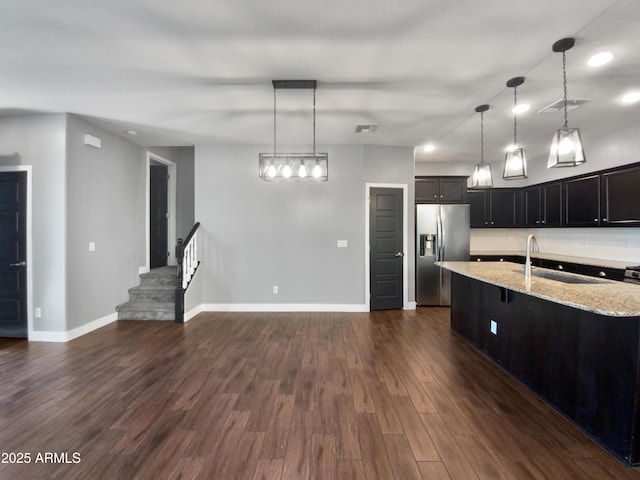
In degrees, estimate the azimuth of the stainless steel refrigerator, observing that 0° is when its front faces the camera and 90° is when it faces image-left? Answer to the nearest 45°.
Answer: approximately 0°

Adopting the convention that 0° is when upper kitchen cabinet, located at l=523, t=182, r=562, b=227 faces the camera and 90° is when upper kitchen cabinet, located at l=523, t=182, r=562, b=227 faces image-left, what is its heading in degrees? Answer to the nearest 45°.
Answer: approximately 45°

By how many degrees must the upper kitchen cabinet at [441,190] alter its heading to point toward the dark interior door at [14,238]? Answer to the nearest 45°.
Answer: approximately 45° to its right

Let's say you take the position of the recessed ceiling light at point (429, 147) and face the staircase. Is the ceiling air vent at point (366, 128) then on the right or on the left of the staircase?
left

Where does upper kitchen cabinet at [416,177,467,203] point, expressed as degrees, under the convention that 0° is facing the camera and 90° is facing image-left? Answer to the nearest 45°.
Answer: approximately 0°
